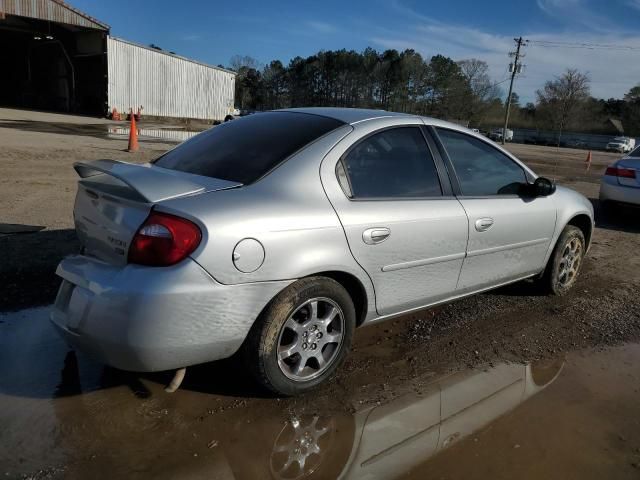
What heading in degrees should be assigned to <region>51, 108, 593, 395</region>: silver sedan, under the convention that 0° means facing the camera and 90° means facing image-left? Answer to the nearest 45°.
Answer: approximately 225°

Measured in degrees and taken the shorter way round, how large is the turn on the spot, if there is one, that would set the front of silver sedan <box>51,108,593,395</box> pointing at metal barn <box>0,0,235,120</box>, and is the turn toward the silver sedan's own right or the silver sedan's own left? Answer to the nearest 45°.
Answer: approximately 90° to the silver sedan's own left

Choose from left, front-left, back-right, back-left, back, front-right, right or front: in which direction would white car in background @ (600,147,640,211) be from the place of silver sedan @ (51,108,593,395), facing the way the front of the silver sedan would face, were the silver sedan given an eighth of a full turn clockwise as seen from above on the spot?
front-left
